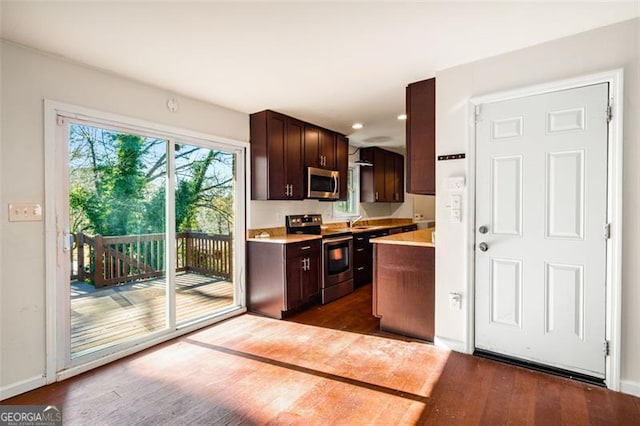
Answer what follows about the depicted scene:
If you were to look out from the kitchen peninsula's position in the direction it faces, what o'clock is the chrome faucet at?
The chrome faucet is roughly at 1 o'clock from the kitchen peninsula.

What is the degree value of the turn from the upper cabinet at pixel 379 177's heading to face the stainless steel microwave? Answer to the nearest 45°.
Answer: approximately 90° to its right

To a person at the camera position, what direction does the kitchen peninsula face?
facing away from the viewer and to the left of the viewer

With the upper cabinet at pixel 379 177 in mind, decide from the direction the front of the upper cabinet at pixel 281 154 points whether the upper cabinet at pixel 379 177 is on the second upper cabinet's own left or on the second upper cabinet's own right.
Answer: on the second upper cabinet's own left

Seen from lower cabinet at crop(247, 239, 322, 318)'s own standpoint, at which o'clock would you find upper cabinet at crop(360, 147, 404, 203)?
The upper cabinet is roughly at 9 o'clock from the lower cabinet.

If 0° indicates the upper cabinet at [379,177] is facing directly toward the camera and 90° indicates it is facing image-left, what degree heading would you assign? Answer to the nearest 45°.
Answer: approximately 315°

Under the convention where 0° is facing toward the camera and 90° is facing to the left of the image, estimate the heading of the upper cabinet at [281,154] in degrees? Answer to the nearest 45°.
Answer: approximately 315°
